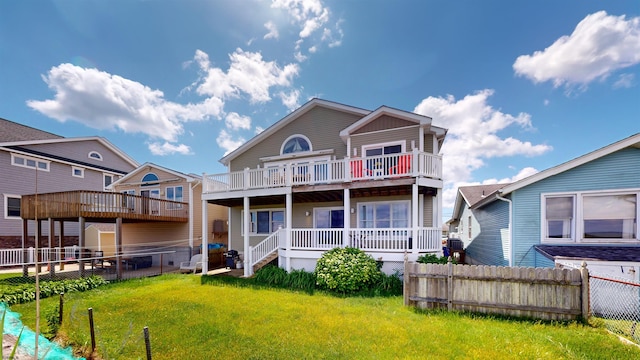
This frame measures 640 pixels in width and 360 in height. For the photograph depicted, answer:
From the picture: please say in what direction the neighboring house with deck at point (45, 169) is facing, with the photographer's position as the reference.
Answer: facing the viewer and to the right of the viewer

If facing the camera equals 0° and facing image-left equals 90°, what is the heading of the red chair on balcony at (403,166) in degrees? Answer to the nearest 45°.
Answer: approximately 45°

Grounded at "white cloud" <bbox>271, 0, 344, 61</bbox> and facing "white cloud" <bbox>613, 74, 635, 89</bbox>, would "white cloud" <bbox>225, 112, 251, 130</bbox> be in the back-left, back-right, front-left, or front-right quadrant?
back-left

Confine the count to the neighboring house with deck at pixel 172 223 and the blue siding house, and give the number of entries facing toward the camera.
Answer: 2

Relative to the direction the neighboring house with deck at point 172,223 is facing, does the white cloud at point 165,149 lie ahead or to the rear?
to the rear

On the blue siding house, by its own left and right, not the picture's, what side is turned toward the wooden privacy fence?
front
